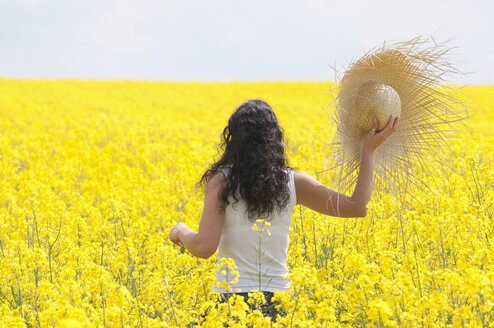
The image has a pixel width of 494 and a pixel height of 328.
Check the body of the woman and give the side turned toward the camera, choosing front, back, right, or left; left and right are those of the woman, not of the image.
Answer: back

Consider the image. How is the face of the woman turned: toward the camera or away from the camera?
away from the camera
